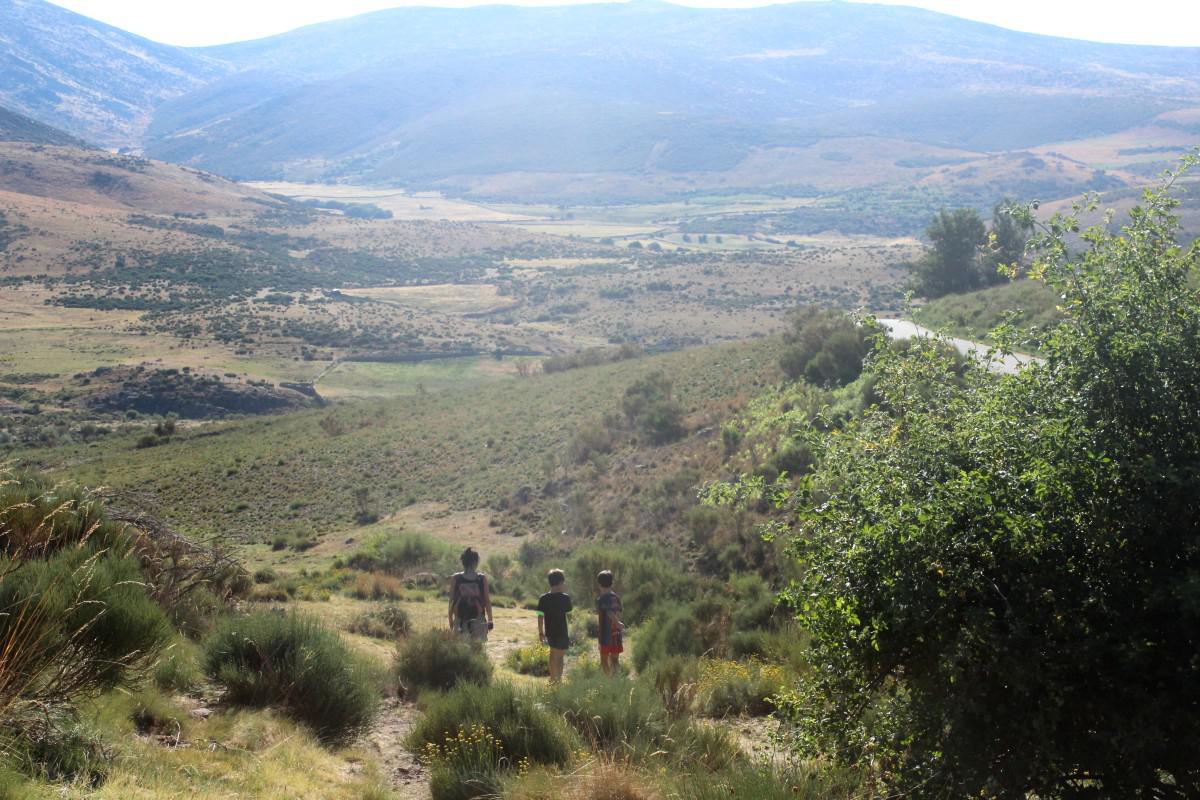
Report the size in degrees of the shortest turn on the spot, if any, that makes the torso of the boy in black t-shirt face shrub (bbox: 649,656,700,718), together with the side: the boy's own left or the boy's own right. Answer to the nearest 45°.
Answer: approximately 135° to the boy's own right

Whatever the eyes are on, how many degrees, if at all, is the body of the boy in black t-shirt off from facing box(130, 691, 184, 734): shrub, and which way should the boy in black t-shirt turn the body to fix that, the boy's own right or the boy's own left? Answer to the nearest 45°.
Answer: approximately 135° to the boy's own left

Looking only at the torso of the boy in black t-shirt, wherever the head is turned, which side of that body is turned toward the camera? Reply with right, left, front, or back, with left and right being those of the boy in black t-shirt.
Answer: back

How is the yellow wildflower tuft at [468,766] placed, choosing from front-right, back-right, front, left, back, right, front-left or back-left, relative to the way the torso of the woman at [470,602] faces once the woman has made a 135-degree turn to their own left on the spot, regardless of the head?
front-left

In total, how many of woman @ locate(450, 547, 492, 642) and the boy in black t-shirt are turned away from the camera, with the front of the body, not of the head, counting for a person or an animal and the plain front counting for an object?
2

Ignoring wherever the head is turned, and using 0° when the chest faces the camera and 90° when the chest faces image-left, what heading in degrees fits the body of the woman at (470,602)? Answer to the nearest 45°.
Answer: approximately 180°

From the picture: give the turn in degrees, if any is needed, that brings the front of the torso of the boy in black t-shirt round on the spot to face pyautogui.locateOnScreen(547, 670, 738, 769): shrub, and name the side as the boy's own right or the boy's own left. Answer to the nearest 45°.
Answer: approximately 180°

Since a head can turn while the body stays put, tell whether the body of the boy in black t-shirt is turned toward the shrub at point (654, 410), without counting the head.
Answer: yes

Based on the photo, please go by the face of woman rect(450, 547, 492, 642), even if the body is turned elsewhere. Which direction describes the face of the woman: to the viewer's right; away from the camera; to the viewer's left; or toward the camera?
away from the camera

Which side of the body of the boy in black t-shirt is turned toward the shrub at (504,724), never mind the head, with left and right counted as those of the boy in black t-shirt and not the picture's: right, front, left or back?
back

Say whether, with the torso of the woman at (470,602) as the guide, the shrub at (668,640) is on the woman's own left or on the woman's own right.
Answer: on the woman's own right

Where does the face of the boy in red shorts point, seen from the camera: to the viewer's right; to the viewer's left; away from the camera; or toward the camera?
away from the camera

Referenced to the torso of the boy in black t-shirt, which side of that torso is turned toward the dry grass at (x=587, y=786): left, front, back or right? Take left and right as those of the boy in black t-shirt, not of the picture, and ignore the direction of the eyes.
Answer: back
